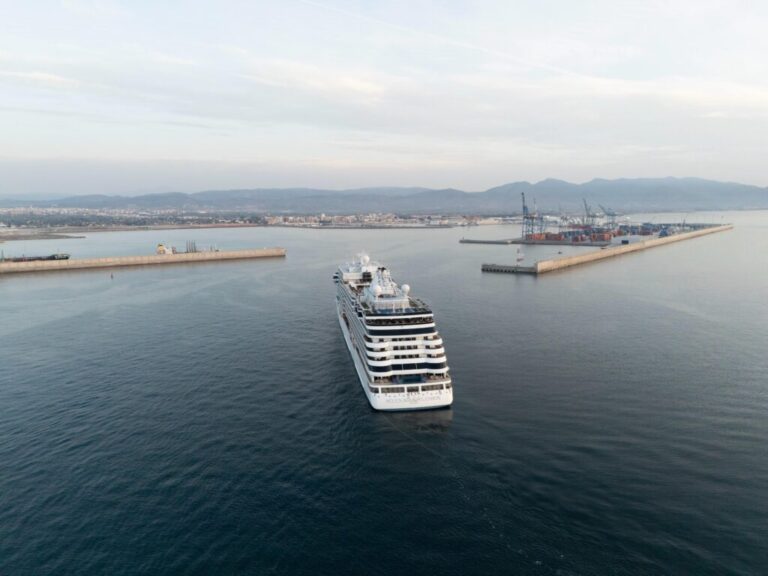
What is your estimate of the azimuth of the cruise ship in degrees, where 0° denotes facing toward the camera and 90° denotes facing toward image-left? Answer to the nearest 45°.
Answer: approximately 180°
